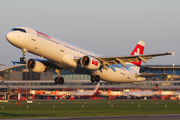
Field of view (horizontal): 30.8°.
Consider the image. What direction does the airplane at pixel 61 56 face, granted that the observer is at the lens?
facing the viewer and to the left of the viewer
